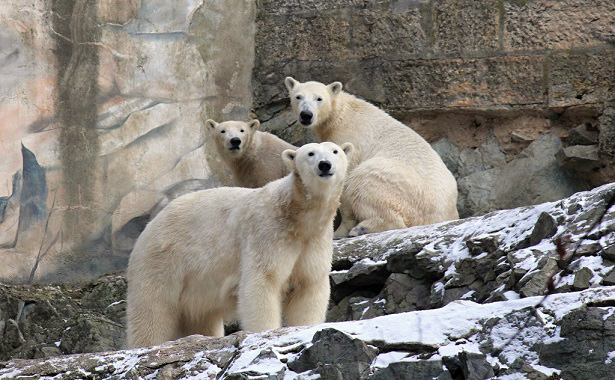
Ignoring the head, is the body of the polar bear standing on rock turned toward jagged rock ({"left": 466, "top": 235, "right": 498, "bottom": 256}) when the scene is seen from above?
no

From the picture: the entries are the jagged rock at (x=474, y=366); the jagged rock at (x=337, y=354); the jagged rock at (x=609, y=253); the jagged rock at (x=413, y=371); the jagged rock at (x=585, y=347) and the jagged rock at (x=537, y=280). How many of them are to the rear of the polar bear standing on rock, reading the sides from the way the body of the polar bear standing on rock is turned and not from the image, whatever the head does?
0

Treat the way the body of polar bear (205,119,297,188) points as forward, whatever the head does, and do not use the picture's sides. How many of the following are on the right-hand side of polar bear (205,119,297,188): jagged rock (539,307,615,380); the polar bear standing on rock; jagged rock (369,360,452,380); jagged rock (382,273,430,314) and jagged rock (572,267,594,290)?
0

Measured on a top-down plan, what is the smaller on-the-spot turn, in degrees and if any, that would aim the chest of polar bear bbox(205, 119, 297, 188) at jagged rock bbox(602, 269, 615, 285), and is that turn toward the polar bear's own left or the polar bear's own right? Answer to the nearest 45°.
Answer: approximately 90° to the polar bear's own left

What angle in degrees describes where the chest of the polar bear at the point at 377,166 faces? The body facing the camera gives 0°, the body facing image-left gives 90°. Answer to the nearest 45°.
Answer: approximately 90°

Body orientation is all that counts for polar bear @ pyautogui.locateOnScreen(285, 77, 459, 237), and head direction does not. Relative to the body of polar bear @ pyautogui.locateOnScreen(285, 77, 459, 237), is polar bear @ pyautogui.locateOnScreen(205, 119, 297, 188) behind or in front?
in front

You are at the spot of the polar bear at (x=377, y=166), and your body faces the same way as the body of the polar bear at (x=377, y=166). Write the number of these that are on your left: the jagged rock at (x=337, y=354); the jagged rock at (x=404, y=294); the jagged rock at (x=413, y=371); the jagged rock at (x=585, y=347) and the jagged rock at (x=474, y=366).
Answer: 5

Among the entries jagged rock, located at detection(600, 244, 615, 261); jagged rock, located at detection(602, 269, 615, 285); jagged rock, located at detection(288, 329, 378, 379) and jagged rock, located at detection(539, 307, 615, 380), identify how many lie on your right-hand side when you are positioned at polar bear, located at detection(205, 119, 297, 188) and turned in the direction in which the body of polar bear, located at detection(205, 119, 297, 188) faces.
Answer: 0

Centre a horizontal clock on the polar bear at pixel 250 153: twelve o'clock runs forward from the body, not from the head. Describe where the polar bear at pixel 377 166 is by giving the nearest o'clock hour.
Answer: the polar bear at pixel 377 166 is roughly at 8 o'clock from the polar bear at pixel 250 153.

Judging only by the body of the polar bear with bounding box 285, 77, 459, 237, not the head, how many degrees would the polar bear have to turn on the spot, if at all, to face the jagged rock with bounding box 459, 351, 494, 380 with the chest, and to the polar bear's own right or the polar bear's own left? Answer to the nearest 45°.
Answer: approximately 90° to the polar bear's own left

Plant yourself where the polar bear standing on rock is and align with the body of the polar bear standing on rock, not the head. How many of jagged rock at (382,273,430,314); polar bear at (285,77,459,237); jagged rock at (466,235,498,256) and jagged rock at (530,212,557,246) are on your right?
0

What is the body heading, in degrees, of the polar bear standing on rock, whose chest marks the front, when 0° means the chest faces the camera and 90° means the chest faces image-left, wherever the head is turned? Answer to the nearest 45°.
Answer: approximately 315°

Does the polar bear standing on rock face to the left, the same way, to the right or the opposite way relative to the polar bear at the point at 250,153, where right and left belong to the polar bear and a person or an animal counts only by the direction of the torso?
to the left

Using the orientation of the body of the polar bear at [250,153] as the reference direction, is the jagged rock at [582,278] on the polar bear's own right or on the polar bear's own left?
on the polar bear's own left

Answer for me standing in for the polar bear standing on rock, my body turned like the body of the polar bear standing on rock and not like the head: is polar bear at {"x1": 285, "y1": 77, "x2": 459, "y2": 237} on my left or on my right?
on my left

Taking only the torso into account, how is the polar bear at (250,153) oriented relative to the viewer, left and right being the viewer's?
facing the viewer and to the left of the viewer

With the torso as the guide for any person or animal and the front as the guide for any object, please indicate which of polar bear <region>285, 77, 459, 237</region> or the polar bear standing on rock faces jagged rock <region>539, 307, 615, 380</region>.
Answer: the polar bear standing on rock

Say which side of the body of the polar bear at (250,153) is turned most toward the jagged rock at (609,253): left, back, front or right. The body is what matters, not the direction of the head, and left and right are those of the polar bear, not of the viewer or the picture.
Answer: left

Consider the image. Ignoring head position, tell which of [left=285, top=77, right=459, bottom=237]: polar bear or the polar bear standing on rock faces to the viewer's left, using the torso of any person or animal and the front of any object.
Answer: the polar bear
